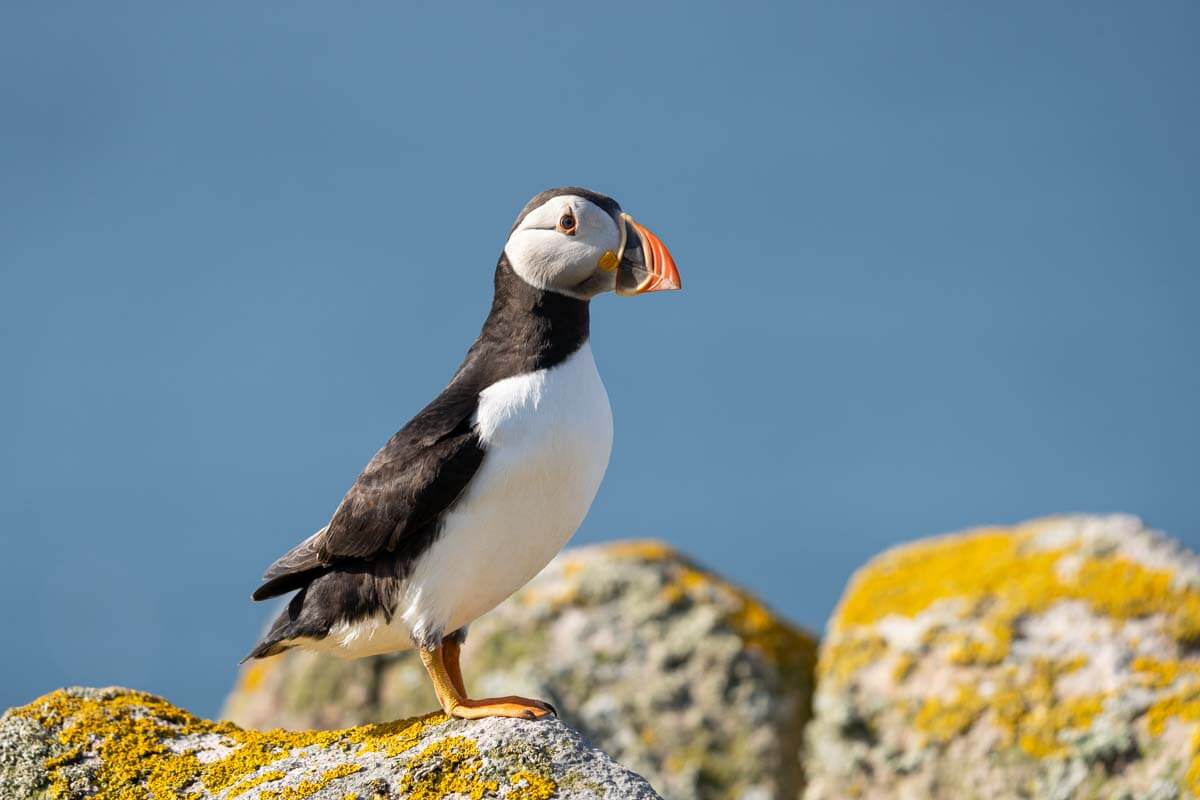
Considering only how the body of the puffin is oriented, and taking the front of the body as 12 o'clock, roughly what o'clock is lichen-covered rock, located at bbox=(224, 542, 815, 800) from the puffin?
The lichen-covered rock is roughly at 9 o'clock from the puffin.

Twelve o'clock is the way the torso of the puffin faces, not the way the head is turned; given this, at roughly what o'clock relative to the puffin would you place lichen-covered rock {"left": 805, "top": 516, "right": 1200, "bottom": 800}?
The lichen-covered rock is roughly at 10 o'clock from the puffin.

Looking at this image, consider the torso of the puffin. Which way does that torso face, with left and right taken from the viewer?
facing to the right of the viewer
